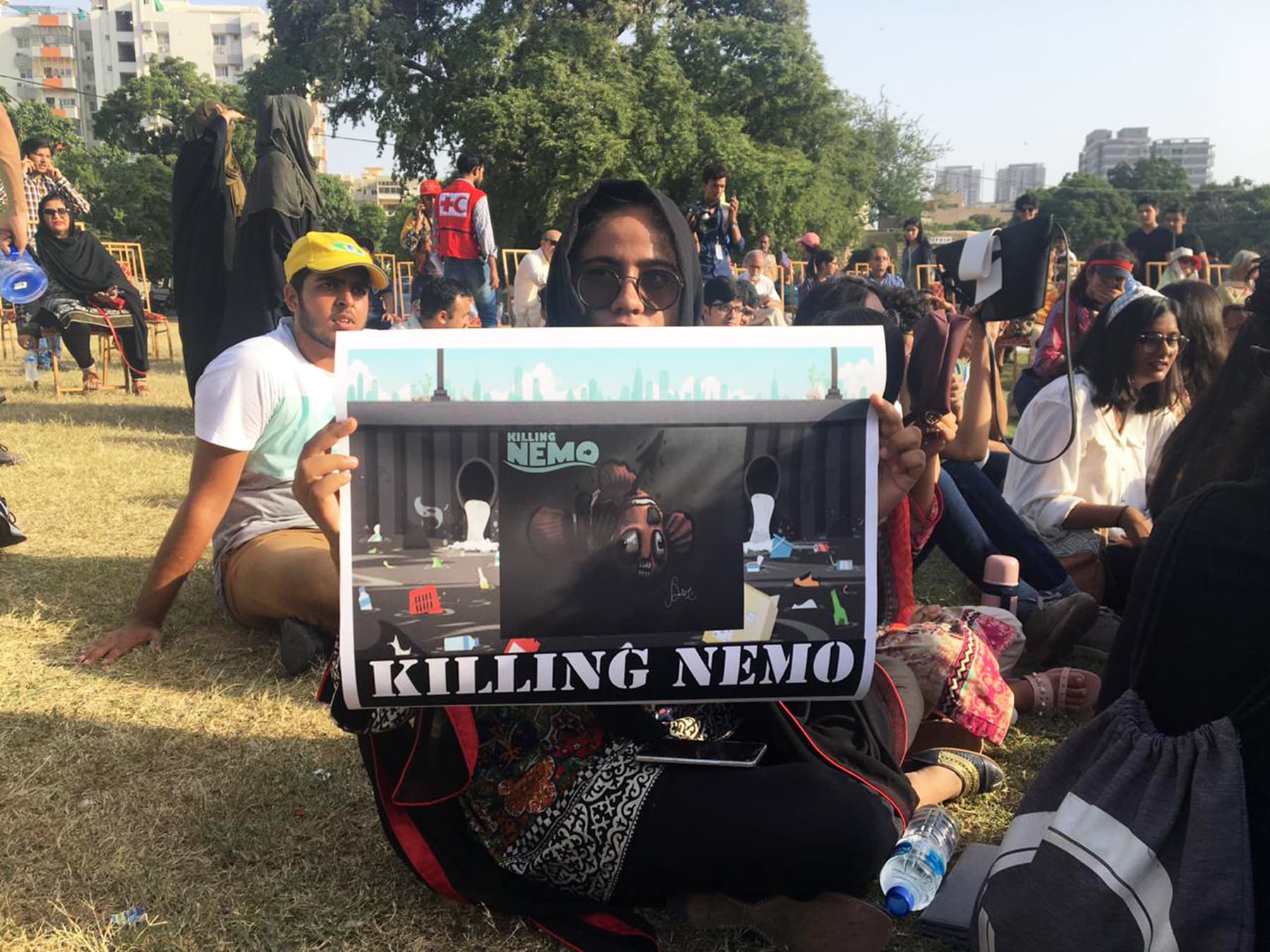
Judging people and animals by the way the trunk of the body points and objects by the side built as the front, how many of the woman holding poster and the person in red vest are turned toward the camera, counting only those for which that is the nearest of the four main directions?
1

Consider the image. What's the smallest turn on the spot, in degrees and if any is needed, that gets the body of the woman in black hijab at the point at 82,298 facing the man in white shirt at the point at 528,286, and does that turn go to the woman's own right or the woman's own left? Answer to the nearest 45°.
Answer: approximately 90° to the woman's own left

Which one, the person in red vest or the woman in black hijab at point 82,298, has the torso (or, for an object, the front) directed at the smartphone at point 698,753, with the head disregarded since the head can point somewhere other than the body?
the woman in black hijab

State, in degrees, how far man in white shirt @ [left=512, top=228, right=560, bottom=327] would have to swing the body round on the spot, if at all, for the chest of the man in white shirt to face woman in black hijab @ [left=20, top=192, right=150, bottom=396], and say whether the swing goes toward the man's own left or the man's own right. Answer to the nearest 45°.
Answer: approximately 135° to the man's own right
